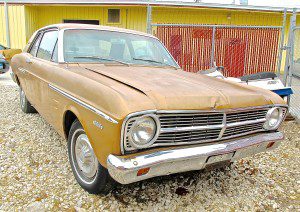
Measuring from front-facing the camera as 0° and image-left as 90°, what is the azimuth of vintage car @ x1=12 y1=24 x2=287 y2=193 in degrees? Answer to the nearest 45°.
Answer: approximately 315°

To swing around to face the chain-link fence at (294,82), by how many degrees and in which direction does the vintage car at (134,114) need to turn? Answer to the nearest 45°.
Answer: approximately 90° to its left

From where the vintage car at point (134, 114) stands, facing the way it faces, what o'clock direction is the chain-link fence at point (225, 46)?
The chain-link fence is roughly at 8 o'clock from the vintage car.
